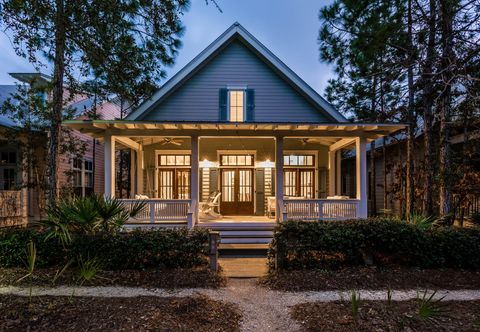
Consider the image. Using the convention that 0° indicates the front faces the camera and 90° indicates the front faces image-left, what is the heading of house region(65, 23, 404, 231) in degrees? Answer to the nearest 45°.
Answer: approximately 0°

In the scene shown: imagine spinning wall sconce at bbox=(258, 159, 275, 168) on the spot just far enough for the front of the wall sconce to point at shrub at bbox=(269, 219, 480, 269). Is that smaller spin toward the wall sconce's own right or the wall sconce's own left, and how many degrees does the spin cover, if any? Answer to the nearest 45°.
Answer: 0° — it already faces it

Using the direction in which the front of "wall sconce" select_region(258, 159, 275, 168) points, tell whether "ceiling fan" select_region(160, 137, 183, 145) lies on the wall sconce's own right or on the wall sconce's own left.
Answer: on the wall sconce's own right

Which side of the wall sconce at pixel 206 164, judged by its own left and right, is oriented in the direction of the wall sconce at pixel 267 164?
left

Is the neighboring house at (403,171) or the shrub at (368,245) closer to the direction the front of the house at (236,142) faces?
the shrub

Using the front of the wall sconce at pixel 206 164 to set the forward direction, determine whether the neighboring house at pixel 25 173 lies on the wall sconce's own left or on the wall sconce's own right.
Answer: on the wall sconce's own right

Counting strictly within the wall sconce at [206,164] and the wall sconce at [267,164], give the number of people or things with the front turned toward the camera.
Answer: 2

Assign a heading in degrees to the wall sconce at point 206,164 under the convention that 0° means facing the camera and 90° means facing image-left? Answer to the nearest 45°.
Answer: approximately 0°

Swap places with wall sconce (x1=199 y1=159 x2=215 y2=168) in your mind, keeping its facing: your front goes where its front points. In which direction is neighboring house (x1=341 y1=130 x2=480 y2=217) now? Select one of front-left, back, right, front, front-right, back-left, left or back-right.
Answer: left

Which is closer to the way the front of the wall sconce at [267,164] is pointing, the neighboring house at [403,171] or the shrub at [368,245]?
the shrub

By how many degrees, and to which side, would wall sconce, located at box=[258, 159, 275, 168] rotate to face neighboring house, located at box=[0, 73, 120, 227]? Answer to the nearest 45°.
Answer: approximately 90° to its right

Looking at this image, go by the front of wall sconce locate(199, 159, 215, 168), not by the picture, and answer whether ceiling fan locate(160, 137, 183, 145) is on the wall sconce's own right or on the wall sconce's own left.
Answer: on the wall sconce's own right

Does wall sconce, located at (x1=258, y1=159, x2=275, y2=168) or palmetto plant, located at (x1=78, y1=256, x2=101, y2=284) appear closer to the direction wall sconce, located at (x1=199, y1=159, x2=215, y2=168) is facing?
the palmetto plant
